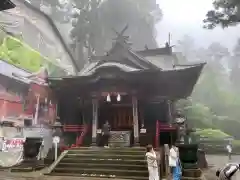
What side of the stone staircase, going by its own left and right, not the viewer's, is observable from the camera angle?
front

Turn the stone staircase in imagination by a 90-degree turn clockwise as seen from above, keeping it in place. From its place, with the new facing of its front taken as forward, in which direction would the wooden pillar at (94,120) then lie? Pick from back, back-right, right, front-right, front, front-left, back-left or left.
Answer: right

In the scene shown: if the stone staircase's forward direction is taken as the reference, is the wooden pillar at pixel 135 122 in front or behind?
behind
